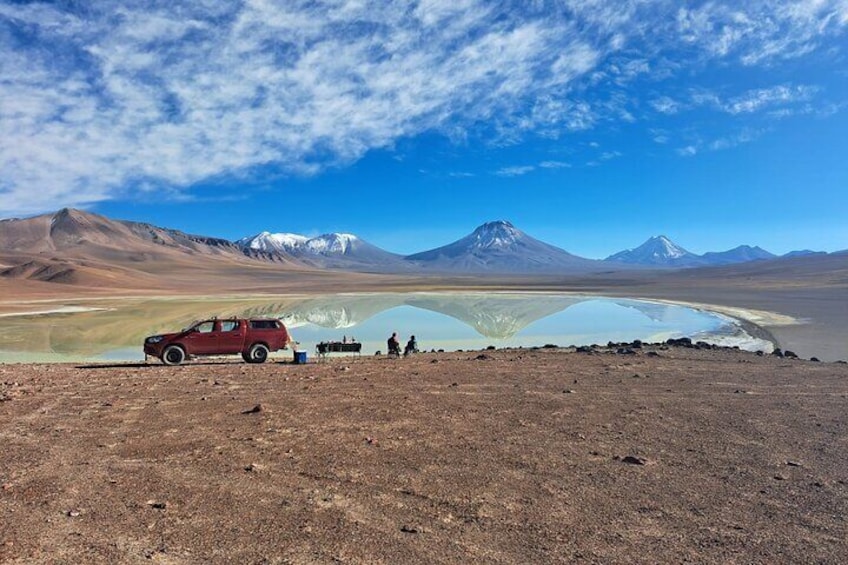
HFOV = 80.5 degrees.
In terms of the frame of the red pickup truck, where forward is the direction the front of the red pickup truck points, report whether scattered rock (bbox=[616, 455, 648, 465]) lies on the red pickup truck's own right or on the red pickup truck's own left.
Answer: on the red pickup truck's own left

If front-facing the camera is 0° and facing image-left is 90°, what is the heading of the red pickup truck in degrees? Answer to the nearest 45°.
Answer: approximately 90°
